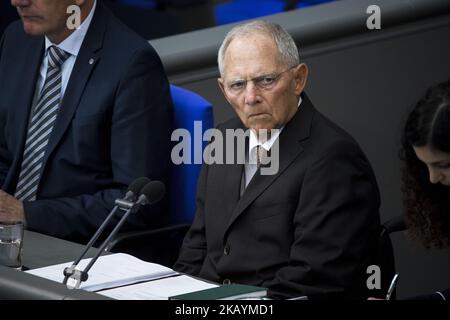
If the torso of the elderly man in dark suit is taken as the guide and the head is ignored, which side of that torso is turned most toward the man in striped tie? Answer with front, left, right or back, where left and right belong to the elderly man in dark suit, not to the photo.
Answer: right

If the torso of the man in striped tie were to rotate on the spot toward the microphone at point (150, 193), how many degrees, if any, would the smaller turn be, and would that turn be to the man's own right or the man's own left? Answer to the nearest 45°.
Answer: approximately 45° to the man's own left

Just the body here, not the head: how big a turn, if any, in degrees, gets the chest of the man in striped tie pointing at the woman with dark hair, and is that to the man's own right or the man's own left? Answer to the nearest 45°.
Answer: approximately 90° to the man's own left

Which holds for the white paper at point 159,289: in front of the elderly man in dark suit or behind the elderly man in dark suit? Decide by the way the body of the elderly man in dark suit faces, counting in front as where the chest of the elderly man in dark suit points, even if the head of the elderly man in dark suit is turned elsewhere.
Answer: in front

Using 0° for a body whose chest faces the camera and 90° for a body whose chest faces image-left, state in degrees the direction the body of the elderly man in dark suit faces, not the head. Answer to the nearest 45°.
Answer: approximately 45°

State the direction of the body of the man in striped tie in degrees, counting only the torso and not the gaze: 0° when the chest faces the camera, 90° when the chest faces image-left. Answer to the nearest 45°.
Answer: approximately 45°

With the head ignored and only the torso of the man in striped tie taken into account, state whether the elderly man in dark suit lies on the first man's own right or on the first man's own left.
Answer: on the first man's own left
